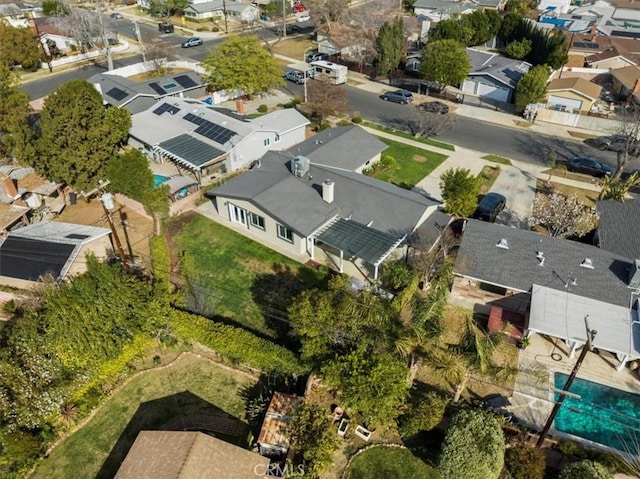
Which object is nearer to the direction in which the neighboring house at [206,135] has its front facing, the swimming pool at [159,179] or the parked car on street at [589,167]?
the parked car on street

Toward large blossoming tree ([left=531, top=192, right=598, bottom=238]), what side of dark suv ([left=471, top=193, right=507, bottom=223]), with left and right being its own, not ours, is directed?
left

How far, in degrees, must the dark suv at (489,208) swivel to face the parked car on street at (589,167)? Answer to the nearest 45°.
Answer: approximately 180°

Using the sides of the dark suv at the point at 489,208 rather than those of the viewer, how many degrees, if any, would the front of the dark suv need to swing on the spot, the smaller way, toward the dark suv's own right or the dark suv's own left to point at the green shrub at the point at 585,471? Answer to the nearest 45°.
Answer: approximately 45° to the dark suv's own left

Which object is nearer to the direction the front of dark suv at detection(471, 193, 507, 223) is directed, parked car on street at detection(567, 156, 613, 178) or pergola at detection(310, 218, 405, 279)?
the pergola

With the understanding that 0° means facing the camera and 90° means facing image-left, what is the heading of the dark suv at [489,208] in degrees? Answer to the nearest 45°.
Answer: approximately 45°

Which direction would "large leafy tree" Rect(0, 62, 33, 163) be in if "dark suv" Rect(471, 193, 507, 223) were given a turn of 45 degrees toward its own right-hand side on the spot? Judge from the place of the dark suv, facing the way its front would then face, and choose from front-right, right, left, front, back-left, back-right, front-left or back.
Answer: front

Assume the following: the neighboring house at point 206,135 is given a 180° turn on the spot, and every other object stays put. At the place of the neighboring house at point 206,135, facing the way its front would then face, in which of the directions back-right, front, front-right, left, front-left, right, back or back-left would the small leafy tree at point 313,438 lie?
front-left

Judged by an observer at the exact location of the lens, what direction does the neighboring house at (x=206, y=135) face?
facing away from the viewer and to the right of the viewer

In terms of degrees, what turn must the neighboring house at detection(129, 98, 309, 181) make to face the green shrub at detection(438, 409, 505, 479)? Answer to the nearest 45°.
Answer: approximately 135° to its right

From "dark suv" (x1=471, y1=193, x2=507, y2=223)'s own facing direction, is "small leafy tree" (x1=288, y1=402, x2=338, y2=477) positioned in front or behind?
in front

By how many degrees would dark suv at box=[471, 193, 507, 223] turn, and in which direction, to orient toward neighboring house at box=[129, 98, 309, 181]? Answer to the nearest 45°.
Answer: approximately 45° to its right

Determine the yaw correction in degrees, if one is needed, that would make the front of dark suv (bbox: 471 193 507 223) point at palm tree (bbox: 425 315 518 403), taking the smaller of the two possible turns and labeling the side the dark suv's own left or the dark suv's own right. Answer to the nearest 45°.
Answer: approximately 45° to the dark suv's own left

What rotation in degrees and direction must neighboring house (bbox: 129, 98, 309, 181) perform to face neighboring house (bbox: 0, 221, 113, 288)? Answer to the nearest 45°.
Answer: approximately 180°

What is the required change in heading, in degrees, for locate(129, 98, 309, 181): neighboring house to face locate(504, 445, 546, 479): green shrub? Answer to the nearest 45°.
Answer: approximately 135° to its right
